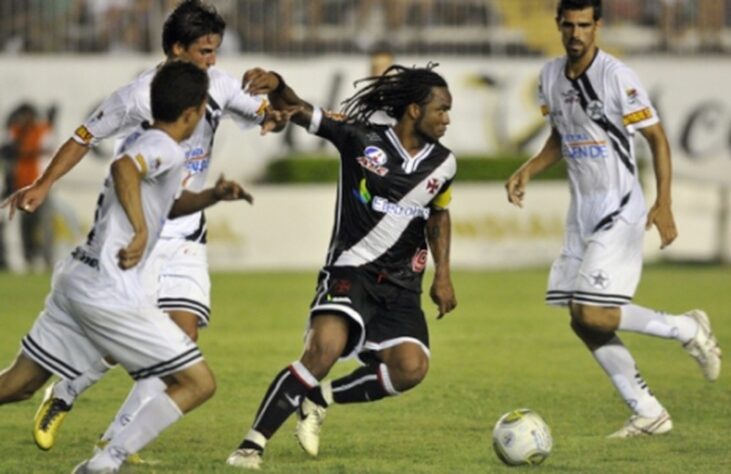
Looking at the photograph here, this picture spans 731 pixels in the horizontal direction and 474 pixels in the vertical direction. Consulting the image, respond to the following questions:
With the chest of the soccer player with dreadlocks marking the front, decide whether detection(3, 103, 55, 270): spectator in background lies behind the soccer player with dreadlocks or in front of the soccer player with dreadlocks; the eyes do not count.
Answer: behind

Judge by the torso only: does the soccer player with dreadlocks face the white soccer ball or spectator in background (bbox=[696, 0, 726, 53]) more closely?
the white soccer ball

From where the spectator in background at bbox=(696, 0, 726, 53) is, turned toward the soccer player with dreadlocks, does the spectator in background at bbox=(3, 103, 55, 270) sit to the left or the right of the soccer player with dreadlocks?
right

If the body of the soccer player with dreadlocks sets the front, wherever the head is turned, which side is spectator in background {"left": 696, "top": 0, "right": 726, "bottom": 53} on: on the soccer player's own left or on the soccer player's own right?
on the soccer player's own left

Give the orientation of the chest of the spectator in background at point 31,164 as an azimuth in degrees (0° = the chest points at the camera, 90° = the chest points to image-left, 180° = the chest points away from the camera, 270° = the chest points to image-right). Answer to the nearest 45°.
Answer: approximately 0°

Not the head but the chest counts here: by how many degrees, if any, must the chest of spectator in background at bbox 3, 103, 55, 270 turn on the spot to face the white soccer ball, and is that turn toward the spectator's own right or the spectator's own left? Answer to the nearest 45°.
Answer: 0° — they already face it
